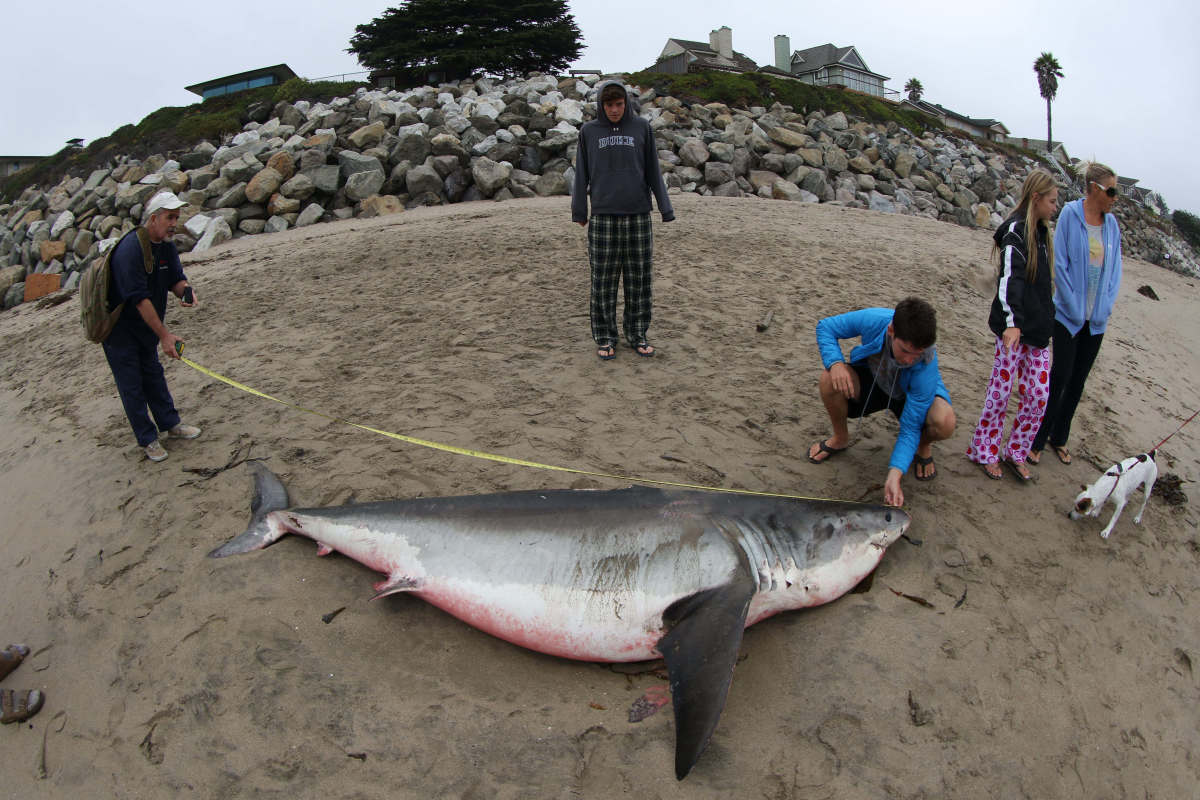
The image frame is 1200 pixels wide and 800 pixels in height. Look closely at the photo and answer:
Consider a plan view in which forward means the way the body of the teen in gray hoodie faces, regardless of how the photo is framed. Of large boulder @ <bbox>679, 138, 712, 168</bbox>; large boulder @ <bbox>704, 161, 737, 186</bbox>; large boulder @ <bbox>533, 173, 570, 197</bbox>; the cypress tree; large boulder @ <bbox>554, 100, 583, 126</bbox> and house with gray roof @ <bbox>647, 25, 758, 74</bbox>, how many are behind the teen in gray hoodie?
6

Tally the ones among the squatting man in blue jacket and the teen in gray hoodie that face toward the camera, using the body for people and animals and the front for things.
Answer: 2

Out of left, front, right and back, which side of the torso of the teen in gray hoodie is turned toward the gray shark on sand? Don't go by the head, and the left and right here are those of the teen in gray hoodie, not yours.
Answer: front

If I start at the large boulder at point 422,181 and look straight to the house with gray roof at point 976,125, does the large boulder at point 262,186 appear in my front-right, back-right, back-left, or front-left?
back-left

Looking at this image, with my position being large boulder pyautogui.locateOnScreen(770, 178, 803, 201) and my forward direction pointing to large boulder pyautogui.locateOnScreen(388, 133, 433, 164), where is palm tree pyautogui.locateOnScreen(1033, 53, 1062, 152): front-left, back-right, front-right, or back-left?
back-right

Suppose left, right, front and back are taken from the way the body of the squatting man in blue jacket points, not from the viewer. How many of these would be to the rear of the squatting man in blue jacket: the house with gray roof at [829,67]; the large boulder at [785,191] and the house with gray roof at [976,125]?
3

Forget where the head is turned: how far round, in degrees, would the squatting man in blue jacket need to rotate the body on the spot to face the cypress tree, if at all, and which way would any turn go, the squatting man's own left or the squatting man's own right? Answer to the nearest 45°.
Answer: approximately 135° to the squatting man's own right

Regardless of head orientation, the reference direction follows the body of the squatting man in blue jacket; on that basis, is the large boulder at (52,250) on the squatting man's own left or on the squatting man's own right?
on the squatting man's own right

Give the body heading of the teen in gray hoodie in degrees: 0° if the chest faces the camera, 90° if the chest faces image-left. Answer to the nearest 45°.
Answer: approximately 0°

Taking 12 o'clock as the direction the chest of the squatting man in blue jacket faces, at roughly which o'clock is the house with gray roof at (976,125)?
The house with gray roof is roughly at 6 o'clock from the squatting man in blue jacket.

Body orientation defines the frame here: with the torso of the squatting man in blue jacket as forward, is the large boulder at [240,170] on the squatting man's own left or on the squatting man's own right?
on the squatting man's own right
